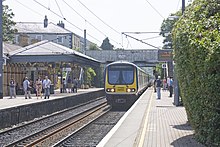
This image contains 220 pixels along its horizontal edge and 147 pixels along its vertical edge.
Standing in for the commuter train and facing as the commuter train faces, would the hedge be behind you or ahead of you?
ahead

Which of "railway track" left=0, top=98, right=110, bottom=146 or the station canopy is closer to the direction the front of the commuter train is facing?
the railway track

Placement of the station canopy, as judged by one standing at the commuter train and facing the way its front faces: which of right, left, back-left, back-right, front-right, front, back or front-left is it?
back-right

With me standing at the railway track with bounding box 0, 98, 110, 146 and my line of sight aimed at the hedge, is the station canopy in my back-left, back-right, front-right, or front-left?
back-left

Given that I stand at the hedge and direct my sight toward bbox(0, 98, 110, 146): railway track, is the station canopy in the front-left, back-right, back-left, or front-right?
front-right

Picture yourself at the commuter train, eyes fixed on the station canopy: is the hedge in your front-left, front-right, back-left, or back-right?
back-left

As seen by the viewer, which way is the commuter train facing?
toward the camera

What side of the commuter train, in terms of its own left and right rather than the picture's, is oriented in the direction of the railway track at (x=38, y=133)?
front

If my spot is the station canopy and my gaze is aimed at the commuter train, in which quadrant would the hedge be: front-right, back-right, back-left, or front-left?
front-right

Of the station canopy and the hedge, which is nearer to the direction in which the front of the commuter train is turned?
the hedge
